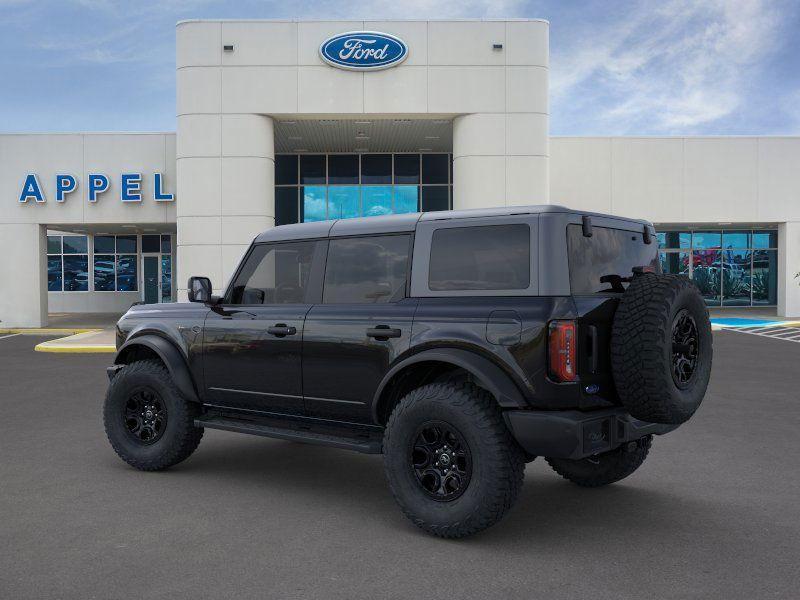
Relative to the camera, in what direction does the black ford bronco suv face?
facing away from the viewer and to the left of the viewer
